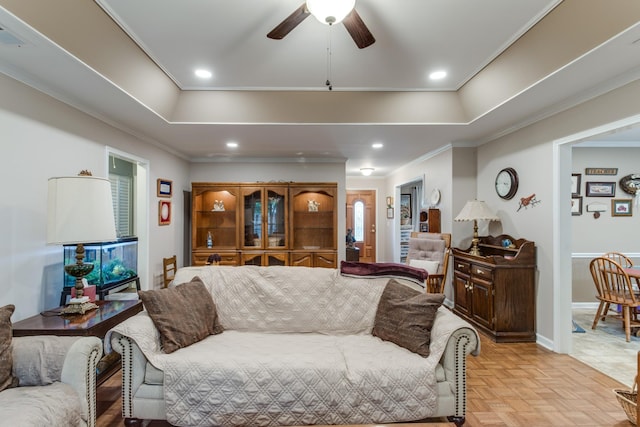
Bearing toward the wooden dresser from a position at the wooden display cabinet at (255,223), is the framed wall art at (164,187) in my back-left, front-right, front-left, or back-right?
back-right

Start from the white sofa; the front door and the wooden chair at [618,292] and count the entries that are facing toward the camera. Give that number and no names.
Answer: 2

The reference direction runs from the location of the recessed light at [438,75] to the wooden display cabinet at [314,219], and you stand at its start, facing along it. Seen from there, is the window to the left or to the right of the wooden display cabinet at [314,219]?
left

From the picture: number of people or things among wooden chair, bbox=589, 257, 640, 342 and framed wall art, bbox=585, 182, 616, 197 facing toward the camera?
1

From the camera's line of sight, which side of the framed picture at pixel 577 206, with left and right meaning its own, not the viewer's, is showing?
front

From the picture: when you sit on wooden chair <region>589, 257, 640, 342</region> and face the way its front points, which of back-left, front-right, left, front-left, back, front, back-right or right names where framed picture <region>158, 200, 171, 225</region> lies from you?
back

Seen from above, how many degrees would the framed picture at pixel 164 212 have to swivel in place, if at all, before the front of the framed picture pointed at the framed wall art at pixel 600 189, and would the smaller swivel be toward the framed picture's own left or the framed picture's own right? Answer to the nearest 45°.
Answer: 0° — it already faces it

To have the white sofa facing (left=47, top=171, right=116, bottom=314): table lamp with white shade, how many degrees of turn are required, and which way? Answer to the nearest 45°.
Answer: approximately 90° to its right

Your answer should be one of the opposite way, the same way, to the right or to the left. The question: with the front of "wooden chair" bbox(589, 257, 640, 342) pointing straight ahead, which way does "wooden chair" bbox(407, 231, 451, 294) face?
the opposite way

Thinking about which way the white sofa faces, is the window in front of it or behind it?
behind

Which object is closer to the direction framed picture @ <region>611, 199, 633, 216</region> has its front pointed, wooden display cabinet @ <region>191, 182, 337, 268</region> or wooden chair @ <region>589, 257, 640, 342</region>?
the wooden chair

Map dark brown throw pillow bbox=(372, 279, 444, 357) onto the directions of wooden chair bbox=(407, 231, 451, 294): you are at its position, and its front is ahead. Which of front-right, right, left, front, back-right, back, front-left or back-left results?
front-left

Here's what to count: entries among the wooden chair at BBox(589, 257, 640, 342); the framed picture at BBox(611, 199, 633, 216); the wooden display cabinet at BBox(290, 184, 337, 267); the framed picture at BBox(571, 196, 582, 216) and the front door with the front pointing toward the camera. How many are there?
4

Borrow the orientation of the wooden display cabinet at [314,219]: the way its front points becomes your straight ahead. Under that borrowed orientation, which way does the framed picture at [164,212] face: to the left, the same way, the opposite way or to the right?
to the left

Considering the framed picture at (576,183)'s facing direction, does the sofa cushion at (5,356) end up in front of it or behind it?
in front

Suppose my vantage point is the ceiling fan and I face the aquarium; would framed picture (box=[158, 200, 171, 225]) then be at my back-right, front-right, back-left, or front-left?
front-right

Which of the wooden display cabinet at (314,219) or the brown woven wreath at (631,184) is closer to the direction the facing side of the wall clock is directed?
the wooden display cabinet

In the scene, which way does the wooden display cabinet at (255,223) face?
toward the camera

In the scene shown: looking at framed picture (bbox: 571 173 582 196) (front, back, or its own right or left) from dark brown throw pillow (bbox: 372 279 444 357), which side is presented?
front
